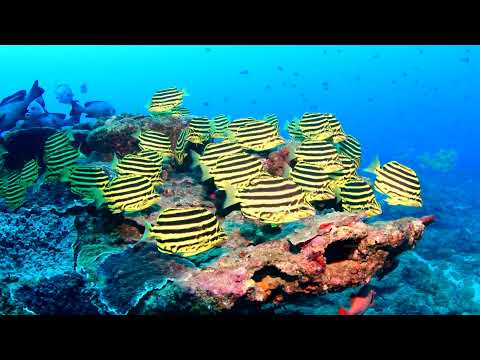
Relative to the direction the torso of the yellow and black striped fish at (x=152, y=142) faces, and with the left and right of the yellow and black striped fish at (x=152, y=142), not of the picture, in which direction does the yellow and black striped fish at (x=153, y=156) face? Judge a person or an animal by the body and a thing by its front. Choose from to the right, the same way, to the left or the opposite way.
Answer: the same way

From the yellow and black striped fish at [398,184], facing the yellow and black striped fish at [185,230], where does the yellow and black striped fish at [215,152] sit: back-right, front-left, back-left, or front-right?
front-right

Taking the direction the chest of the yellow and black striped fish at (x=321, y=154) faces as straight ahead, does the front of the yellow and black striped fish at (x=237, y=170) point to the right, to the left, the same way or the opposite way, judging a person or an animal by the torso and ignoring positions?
the same way

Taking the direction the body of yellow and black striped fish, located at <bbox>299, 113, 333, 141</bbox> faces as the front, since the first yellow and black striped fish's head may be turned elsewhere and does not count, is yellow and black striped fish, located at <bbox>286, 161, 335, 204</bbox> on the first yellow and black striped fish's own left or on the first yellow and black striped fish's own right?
on the first yellow and black striped fish's own right

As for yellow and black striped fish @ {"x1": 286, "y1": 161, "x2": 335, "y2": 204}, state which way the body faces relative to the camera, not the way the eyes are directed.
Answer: to the viewer's right

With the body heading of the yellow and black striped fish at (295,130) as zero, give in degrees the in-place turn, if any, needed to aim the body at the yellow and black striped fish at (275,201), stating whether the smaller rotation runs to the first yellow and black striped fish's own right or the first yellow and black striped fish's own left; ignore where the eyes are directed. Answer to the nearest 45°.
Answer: approximately 90° to the first yellow and black striped fish's own right

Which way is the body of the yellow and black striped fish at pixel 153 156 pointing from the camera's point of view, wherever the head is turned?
to the viewer's right

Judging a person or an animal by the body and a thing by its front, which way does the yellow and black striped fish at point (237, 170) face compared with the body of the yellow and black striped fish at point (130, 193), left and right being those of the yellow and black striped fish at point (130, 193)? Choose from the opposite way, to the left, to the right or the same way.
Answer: the same way

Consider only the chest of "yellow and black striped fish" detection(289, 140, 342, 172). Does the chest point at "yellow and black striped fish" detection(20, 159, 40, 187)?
no
